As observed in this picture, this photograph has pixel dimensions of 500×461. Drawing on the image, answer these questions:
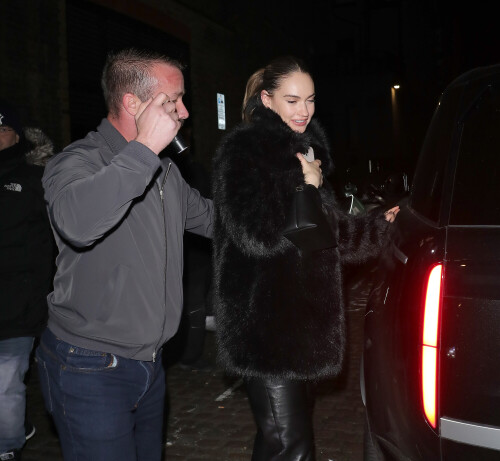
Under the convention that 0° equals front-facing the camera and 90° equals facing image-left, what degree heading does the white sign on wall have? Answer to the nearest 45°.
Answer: approximately 315°

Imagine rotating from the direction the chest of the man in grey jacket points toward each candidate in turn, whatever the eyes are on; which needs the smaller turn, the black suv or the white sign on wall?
the black suv

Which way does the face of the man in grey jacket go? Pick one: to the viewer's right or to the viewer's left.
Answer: to the viewer's right

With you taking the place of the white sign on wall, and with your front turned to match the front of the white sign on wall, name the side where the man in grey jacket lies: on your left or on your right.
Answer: on your right
